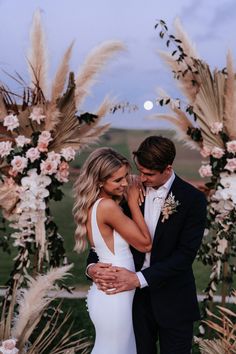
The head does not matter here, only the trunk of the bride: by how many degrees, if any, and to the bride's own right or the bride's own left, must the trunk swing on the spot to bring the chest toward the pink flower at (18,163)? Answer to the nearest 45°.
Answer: approximately 135° to the bride's own left

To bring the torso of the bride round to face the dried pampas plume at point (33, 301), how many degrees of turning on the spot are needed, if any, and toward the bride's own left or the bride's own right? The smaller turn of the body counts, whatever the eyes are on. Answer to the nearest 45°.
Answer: approximately 135° to the bride's own right

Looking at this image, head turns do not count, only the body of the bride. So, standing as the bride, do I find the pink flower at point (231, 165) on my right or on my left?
on my left

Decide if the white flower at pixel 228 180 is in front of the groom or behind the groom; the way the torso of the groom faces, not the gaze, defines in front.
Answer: behind

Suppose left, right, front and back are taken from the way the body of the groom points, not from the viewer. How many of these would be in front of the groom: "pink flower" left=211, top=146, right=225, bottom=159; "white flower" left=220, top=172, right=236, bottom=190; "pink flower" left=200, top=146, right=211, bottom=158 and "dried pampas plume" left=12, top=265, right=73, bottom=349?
1

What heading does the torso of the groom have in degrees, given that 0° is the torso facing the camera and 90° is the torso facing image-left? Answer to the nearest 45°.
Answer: approximately 45°

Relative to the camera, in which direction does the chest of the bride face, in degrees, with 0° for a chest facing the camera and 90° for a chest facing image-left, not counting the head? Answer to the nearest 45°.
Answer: approximately 270°

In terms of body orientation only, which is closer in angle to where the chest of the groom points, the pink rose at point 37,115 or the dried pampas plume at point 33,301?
the dried pampas plume

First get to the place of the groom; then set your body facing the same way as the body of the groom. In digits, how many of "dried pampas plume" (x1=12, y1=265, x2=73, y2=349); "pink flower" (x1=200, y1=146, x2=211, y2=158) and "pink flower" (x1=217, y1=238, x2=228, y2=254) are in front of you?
1

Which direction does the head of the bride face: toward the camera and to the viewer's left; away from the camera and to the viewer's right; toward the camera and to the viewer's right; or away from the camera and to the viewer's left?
toward the camera and to the viewer's right

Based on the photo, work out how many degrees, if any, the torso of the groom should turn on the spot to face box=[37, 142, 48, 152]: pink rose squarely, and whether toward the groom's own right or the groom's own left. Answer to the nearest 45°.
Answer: approximately 90° to the groom's own right

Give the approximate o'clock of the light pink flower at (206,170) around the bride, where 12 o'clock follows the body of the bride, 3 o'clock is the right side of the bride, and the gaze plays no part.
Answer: The light pink flower is roughly at 10 o'clock from the bride.

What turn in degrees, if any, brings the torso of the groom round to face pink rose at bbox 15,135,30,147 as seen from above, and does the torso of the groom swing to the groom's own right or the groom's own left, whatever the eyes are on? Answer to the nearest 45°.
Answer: approximately 90° to the groom's own right
